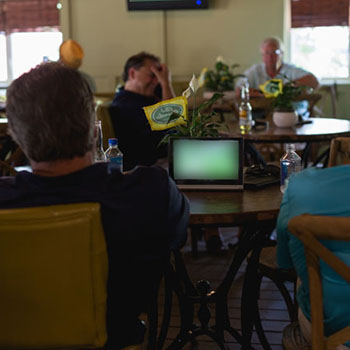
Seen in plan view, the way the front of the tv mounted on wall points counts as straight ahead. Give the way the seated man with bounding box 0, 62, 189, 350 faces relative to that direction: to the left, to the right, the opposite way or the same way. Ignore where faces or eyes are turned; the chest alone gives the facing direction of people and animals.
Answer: the opposite way

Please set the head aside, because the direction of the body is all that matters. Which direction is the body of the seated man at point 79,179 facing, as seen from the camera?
away from the camera

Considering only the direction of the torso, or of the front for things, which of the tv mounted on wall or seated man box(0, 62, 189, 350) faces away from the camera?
the seated man

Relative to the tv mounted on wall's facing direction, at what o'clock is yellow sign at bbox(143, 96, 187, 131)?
The yellow sign is roughly at 12 o'clock from the tv mounted on wall.

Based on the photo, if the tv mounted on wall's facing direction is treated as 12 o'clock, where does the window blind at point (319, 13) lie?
The window blind is roughly at 9 o'clock from the tv mounted on wall.

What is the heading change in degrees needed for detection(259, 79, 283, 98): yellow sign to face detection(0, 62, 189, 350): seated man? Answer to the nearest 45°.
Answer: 0° — it already faces them

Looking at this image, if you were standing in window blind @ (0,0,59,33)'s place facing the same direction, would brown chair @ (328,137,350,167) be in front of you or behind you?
in front

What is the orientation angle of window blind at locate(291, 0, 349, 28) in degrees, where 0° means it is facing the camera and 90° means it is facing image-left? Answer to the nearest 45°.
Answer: approximately 0°

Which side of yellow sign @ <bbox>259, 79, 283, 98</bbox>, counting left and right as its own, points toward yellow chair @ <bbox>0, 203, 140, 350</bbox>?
front
